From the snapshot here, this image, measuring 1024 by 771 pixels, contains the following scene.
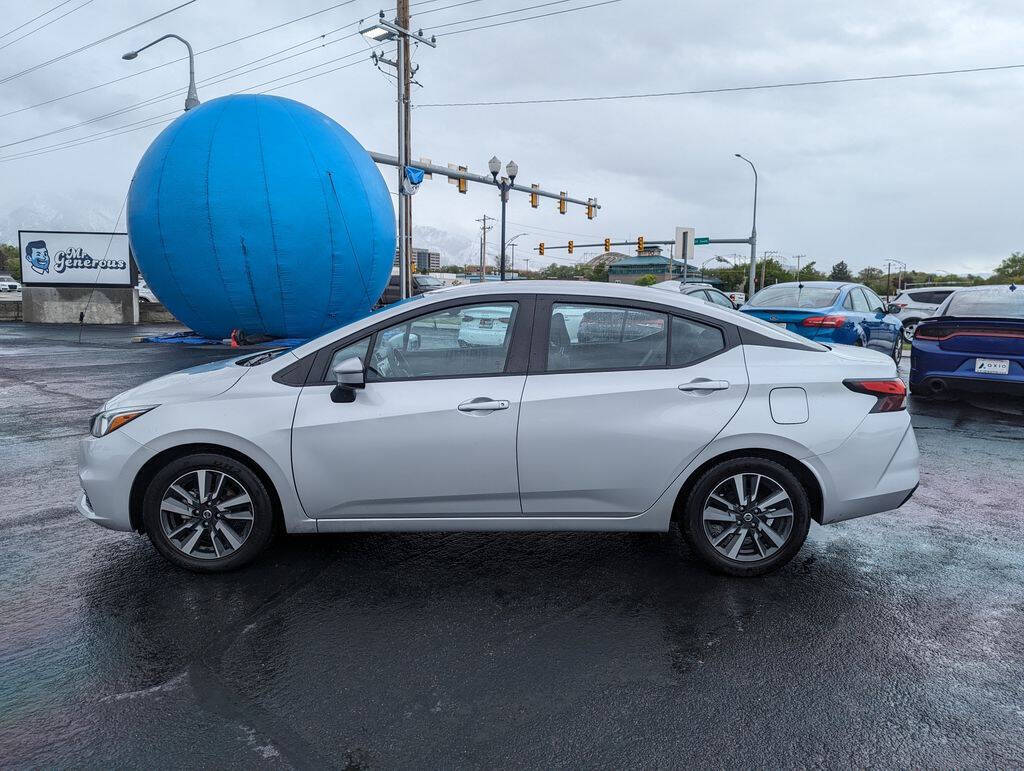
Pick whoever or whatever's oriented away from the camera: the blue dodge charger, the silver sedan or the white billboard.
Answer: the blue dodge charger

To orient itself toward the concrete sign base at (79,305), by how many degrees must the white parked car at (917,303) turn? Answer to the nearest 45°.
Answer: approximately 135° to its left

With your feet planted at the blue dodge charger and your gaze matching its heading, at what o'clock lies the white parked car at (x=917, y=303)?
The white parked car is roughly at 12 o'clock from the blue dodge charger.

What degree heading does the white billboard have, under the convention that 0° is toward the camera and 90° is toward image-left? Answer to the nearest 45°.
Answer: approximately 0°

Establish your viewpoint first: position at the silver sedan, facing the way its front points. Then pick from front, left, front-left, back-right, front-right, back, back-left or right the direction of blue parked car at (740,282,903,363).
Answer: back-right

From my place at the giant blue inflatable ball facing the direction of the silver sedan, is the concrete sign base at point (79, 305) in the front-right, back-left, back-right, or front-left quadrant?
back-right

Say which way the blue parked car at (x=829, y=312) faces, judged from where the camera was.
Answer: facing away from the viewer and to the right of the viewer

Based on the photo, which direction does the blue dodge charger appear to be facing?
away from the camera

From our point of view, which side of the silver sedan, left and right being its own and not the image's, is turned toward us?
left

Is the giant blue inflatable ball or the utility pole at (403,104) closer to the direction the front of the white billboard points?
the giant blue inflatable ball

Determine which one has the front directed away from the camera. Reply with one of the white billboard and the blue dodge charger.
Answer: the blue dodge charger

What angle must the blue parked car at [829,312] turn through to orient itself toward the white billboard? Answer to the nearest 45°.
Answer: approximately 135° to its left

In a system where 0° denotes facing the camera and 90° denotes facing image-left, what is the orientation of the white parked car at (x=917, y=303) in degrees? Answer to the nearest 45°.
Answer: approximately 225°

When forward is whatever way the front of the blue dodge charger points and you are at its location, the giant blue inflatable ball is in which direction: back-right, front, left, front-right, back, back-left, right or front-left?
left

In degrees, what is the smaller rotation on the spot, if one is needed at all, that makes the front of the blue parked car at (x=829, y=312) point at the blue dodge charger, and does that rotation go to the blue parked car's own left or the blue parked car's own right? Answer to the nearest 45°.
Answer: approximately 90° to the blue parked car's own right
